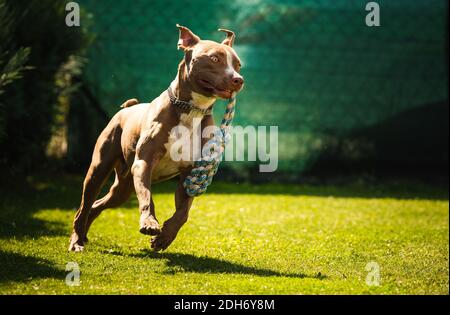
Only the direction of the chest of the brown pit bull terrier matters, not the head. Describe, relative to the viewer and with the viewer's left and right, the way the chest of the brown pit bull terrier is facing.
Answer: facing the viewer and to the right of the viewer
